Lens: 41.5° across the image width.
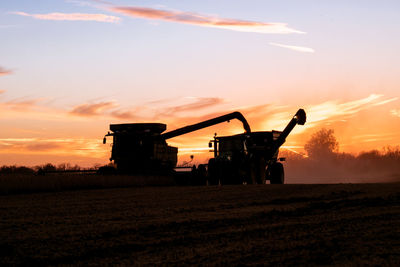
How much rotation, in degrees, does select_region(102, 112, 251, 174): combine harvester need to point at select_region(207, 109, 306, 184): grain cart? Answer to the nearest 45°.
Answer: approximately 135° to its left

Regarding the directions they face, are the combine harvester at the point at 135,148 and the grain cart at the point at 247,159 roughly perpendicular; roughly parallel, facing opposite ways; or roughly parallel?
roughly parallel

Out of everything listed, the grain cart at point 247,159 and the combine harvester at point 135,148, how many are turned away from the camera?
0

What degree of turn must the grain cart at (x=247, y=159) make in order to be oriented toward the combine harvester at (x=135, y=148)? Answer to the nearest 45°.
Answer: approximately 45° to its right

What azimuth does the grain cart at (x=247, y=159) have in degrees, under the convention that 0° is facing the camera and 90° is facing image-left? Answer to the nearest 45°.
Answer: approximately 45°
